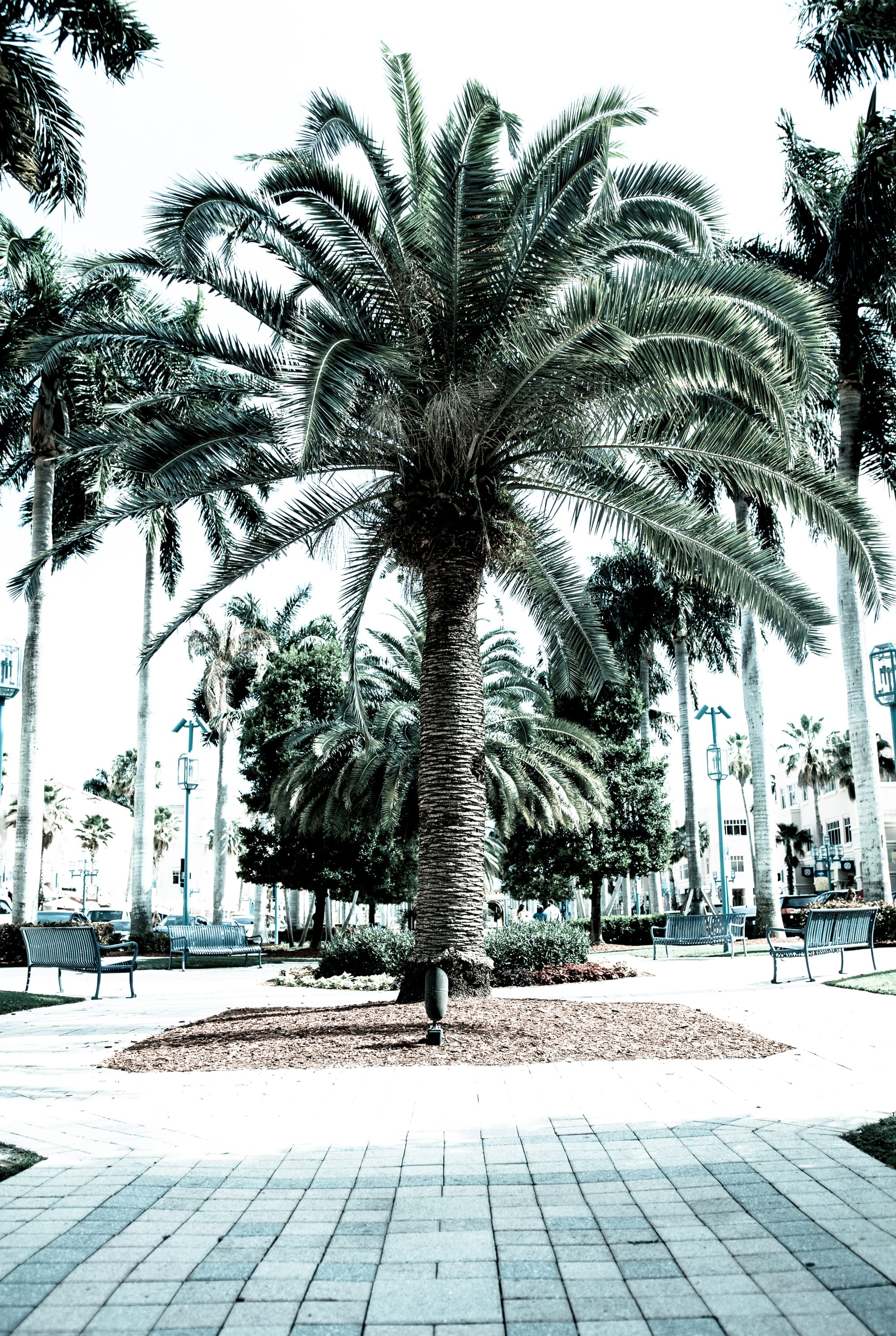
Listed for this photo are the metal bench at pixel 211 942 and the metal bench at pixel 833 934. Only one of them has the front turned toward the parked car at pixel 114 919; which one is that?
the metal bench at pixel 833 934

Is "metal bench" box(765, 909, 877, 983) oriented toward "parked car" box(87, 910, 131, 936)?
yes

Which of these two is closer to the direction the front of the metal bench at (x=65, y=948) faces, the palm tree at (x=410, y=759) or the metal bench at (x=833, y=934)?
the palm tree

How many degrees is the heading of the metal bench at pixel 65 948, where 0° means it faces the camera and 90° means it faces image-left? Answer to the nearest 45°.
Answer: approximately 225°

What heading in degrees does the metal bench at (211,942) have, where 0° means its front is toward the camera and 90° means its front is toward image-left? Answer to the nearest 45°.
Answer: approximately 315°

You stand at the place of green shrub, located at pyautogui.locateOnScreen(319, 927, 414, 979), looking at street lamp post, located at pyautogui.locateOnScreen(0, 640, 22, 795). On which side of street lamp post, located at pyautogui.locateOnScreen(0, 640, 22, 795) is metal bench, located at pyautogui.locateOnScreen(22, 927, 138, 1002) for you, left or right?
left
